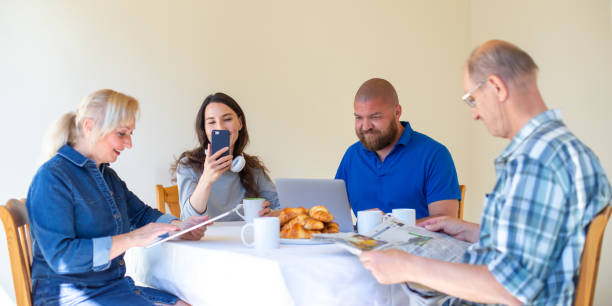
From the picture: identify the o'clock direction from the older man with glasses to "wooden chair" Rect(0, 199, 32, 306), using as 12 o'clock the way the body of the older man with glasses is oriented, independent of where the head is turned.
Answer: The wooden chair is roughly at 12 o'clock from the older man with glasses.

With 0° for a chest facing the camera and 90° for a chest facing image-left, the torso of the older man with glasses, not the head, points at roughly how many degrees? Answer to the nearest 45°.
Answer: approximately 90°

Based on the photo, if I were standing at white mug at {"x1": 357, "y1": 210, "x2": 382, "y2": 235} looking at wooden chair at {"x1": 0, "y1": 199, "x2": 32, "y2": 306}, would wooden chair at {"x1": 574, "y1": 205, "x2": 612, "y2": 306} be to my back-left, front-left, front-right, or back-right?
back-left

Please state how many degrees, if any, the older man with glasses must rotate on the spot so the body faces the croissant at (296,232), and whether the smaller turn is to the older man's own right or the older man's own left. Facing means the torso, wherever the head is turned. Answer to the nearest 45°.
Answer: approximately 45° to the older man's own right
